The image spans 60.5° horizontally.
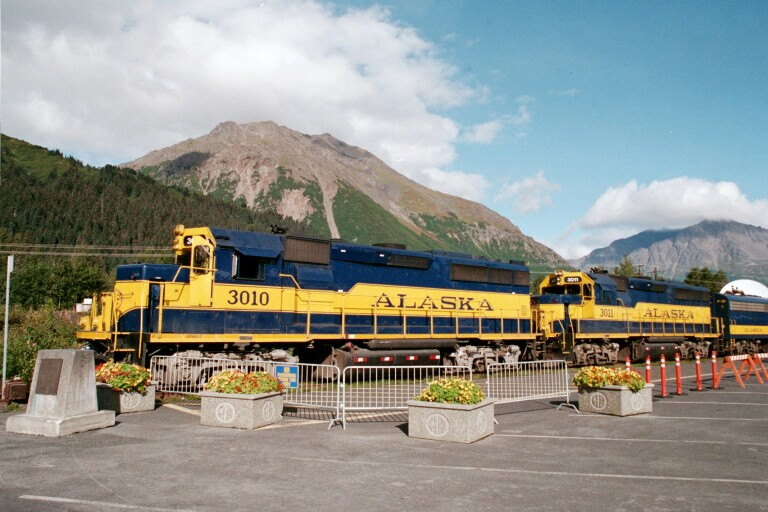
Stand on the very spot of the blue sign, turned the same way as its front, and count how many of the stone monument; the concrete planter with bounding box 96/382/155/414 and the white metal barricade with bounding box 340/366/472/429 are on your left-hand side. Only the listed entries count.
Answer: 1

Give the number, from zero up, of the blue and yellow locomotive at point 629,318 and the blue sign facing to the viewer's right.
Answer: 0

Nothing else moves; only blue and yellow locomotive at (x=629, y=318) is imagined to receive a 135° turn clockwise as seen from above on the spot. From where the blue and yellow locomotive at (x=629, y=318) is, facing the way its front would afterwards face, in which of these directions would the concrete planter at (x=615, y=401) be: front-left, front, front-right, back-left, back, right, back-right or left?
back

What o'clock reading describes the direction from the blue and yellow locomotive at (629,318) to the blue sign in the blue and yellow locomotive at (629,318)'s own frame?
The blue sign is roughly at 11 o'clock from the blue and yellow locomotive.

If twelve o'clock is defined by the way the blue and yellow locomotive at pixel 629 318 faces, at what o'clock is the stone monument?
The stone monument is roughly at 11 o'clock from the blue and yellow locomotive.

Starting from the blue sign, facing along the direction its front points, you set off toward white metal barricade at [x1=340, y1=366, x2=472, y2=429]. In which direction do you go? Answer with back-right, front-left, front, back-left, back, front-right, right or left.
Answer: left

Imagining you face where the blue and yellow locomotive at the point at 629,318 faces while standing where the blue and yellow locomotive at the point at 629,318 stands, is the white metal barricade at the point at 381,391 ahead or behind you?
ahead

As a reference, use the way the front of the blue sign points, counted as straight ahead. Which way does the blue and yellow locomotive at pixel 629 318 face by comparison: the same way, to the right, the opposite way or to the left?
to the right

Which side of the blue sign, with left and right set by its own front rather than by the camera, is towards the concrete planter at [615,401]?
left

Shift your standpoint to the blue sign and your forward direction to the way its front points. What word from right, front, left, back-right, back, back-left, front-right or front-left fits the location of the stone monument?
front-right

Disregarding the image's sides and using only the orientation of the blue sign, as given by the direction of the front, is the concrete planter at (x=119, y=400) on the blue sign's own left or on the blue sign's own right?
on the blue sign's own right

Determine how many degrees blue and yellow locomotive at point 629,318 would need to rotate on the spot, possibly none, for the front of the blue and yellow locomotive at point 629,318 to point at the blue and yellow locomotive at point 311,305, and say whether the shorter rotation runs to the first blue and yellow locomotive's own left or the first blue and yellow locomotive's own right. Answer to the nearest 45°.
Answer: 0° — it already faces it

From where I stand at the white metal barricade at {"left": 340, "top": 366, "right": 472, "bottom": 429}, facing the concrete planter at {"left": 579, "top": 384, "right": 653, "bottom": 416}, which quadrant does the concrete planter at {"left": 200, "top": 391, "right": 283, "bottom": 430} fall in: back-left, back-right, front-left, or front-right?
back-right
